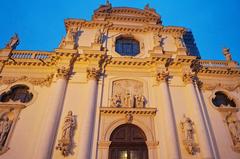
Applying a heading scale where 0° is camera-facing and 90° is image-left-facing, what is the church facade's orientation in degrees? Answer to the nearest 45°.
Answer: approximately 0°
